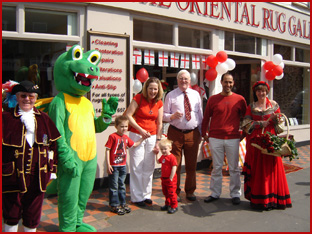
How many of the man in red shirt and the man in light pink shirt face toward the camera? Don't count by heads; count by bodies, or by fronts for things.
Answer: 2

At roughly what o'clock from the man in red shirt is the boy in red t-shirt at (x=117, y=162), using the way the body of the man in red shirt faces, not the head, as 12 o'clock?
The boy in red t-shirt is roughly at 2 o'clock from the man in red shirt.

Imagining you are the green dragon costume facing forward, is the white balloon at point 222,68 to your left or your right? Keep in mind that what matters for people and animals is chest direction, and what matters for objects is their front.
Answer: on your left

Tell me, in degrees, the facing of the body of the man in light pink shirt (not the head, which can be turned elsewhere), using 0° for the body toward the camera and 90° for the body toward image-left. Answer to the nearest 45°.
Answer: approximately 0°

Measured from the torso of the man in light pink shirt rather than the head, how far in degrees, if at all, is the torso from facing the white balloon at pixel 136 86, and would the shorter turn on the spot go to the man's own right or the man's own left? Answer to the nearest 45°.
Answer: approximately 135° to the man's own right

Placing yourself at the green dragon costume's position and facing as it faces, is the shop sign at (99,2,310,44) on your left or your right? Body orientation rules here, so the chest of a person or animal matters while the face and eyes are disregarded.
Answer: on your left

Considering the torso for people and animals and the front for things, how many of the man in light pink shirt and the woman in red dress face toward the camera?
2

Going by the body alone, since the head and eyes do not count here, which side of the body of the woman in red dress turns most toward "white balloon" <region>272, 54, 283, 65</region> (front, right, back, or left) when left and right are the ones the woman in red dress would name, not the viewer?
back
